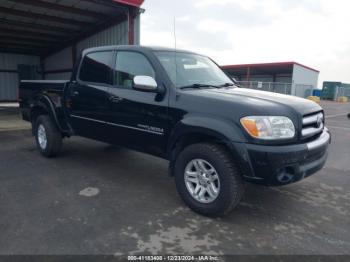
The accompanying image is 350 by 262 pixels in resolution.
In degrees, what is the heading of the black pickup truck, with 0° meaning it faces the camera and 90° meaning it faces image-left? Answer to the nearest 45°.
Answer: approximately 315°

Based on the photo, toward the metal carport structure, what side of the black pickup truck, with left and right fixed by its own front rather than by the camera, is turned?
back

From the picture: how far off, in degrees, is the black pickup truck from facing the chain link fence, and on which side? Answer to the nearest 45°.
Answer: approximately 90° to its left

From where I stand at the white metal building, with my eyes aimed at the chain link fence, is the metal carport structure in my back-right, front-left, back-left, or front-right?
back-right
